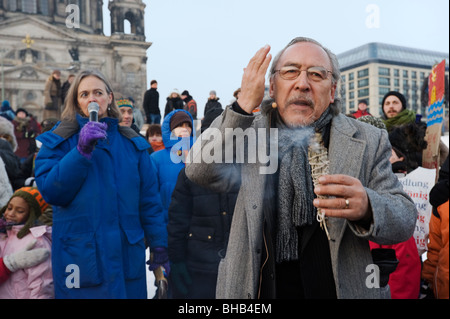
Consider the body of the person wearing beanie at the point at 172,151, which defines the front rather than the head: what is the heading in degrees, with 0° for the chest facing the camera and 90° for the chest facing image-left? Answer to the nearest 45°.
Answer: approximately 315°

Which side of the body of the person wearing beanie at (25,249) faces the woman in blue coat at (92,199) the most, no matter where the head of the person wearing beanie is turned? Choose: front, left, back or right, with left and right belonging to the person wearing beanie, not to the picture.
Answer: left

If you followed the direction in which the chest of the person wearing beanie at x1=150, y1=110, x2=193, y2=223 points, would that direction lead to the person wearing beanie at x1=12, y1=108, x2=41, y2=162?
no

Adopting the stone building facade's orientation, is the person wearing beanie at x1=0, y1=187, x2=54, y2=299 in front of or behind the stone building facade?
in front

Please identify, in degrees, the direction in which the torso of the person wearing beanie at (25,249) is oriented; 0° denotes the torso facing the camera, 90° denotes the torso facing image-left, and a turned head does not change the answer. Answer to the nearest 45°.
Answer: approximately 45°

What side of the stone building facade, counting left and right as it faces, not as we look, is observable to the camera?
front

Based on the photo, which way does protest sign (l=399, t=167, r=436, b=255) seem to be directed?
toward the camera

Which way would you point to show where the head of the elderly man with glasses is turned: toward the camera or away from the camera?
toward the camera

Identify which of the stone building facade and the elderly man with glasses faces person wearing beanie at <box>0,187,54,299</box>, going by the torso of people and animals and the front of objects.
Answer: the stone building facade

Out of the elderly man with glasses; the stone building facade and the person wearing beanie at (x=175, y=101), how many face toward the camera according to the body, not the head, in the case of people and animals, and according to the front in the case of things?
3

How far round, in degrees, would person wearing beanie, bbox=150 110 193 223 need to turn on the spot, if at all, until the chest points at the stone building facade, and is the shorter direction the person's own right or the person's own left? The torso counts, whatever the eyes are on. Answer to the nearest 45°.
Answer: approximately 135° to the person's own left

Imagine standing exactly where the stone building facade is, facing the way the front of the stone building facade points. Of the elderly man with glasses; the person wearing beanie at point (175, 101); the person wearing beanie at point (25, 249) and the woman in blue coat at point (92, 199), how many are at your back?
0

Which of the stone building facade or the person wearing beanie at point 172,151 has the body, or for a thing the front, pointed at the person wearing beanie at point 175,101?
the stone building facade

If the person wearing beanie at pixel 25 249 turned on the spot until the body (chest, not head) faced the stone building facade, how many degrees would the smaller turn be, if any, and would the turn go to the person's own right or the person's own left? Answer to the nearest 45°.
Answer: approximately 135° to the person's own right

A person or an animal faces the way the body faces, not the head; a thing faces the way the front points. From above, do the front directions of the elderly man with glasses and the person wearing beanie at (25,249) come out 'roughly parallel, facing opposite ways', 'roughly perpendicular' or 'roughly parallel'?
roughly parallel

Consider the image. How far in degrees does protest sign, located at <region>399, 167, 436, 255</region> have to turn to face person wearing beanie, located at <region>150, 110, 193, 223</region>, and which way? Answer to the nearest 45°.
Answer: approximately 90° to its right

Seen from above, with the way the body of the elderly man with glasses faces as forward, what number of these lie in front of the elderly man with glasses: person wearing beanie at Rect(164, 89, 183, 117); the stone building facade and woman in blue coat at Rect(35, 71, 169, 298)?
0

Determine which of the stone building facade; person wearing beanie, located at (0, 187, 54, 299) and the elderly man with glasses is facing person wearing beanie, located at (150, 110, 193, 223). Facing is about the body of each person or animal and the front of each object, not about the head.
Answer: the stone building facade

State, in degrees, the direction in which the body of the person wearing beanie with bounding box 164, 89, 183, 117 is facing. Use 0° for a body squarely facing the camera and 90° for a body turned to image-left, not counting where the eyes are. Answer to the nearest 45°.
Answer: approximately 0°
